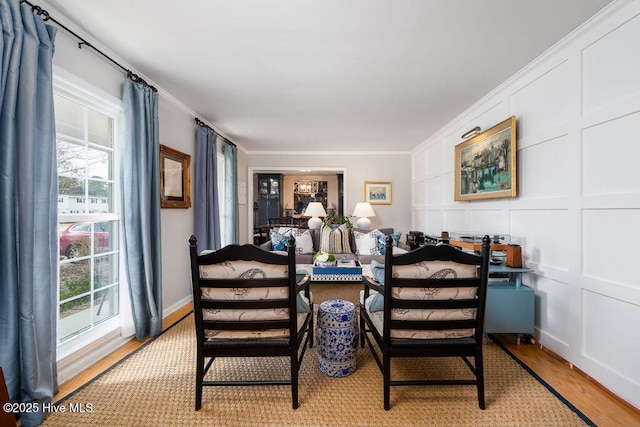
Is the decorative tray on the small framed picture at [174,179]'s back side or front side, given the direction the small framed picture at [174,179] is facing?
on the front side

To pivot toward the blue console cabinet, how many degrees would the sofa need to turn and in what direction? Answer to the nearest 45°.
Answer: approximately 45° to its left

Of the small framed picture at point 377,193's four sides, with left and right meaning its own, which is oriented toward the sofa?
front

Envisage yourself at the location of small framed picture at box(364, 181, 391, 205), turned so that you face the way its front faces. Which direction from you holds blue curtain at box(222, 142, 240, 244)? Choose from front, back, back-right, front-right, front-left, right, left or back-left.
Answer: front-right

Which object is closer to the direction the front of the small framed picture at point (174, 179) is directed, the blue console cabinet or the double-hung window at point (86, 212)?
the blue console cabinet

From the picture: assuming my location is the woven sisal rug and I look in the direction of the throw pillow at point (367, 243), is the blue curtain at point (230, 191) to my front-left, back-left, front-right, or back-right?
front-left

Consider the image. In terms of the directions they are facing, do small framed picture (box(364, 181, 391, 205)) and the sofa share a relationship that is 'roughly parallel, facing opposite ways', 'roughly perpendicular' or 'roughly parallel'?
roughly parallel

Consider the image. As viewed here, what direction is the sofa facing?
toward the camera

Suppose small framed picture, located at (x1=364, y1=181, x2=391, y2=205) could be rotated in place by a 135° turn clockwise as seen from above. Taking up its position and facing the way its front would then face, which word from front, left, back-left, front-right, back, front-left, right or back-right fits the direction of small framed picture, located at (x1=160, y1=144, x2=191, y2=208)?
left

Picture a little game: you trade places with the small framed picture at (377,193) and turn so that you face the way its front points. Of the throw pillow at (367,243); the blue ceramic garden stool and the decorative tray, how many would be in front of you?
3

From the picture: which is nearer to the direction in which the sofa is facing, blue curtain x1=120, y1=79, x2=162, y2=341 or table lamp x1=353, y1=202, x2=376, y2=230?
the blue curtain

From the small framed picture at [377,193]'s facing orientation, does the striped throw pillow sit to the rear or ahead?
ahead

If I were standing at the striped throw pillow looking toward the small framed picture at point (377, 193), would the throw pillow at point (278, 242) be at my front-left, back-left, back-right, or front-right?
back-left

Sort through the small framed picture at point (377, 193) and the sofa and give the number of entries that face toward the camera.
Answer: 2

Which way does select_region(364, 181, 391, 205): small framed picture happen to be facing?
toward the camera

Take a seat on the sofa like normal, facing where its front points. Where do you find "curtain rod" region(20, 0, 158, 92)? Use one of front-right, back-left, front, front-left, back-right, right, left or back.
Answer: front-right

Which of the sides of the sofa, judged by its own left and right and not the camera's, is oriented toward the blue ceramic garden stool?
front

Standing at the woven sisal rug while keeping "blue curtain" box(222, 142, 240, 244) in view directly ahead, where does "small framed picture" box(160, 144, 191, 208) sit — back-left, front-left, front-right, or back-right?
front-left
